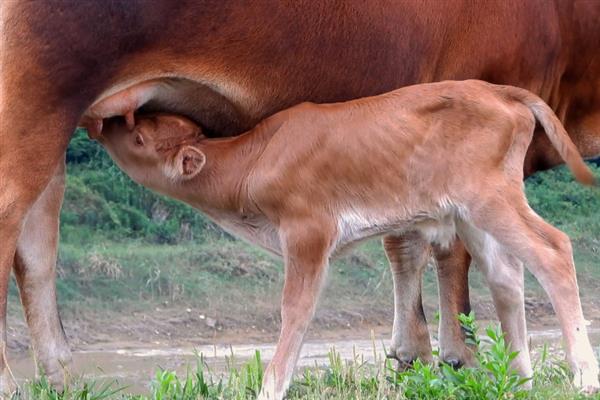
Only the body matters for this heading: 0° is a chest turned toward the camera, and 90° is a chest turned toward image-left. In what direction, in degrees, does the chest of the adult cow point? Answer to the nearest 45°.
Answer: approximately 270°

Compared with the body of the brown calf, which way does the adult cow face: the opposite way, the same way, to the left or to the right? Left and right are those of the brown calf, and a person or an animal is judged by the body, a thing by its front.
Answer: the opposite way

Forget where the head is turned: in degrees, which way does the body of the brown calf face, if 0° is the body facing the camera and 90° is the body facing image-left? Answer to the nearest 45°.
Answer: approximately 90°
